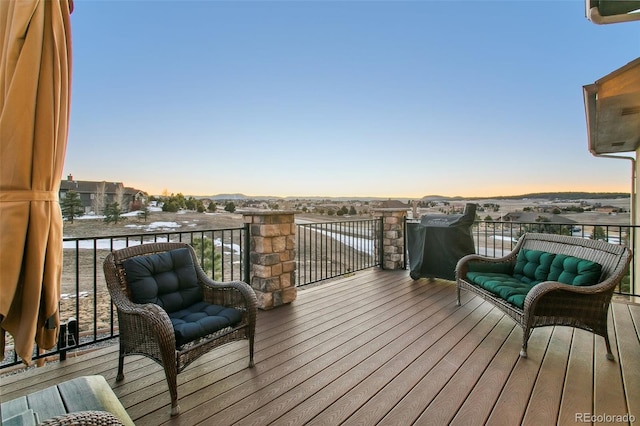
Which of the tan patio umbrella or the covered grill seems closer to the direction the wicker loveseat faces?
the tan patio umbrella

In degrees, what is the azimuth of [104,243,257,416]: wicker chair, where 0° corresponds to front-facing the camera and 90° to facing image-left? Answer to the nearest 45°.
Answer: approximately 315°

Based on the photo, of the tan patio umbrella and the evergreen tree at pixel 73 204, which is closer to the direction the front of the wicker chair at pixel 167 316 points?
the tan patio umbrella

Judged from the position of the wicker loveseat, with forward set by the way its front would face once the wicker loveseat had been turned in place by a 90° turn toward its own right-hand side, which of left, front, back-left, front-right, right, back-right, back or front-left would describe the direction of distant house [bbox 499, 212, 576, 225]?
front-right

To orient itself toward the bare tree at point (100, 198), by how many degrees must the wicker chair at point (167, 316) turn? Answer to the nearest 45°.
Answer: approximately 135° to its left

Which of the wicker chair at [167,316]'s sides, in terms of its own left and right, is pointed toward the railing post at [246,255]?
left

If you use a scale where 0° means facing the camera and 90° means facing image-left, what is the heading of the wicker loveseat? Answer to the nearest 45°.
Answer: approximately 45°

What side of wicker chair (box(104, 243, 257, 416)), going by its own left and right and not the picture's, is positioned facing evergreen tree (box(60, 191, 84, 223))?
back

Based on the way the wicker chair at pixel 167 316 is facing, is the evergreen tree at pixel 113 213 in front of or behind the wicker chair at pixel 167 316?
behind

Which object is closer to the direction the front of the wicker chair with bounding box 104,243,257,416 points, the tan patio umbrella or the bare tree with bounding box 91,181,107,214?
the tan patio umbrella

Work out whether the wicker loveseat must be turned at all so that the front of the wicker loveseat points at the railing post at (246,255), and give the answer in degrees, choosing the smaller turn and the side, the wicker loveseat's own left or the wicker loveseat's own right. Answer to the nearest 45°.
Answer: approximately 45° to the wicker loveseat's own right
